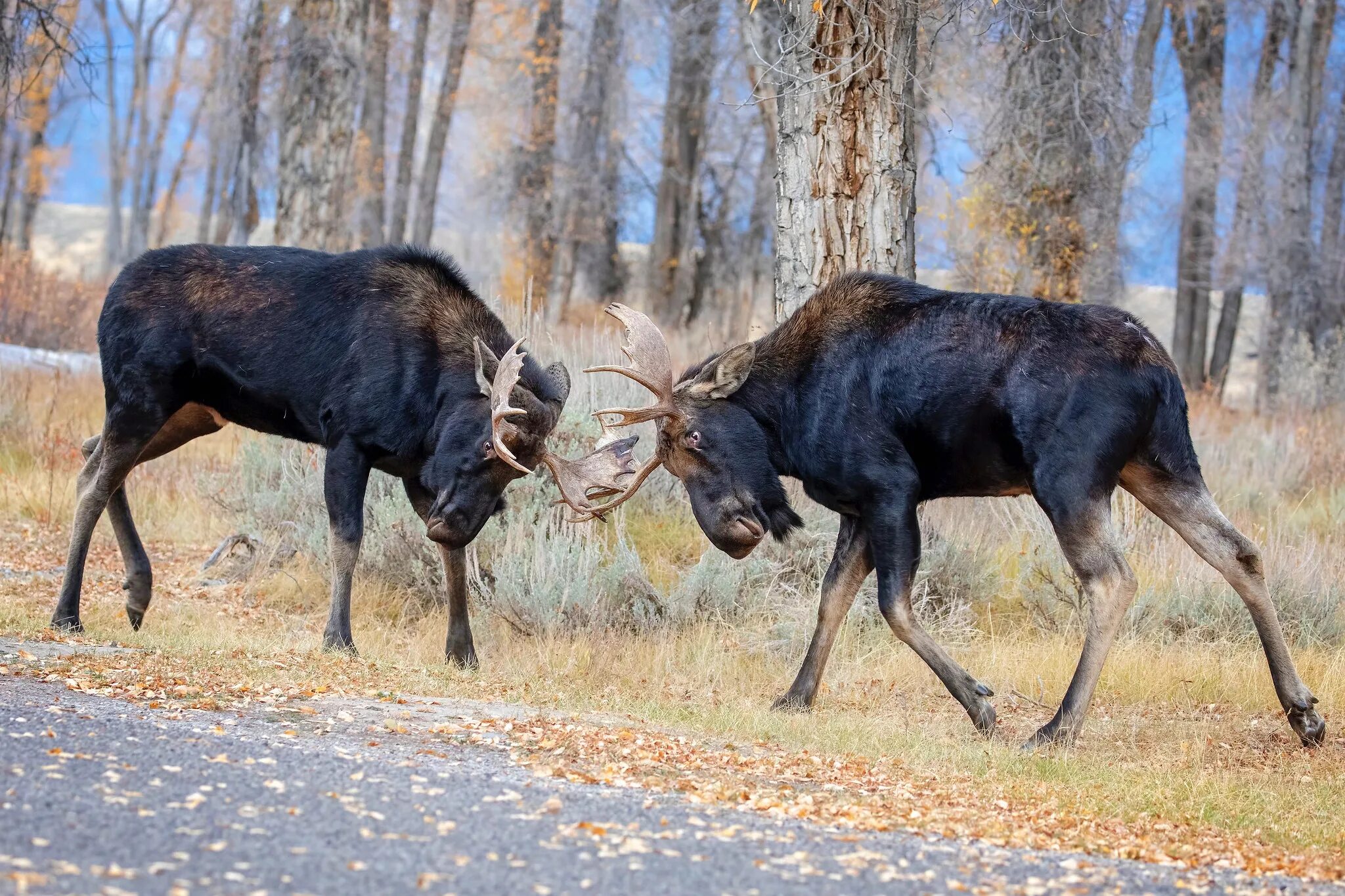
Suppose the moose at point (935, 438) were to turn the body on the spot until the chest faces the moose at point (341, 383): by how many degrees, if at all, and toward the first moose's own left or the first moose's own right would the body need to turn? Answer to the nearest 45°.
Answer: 0° — it already faces it

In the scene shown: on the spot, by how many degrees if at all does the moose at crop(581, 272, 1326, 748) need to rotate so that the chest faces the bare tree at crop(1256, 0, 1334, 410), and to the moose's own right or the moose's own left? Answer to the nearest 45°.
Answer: approximately 90° to the moose's own right

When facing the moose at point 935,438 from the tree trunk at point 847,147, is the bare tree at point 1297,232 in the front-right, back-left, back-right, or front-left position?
back-left

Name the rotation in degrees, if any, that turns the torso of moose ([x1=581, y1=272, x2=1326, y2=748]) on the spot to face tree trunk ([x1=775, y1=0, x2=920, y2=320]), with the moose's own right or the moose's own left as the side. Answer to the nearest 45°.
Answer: approximately 90° to the moose's own right

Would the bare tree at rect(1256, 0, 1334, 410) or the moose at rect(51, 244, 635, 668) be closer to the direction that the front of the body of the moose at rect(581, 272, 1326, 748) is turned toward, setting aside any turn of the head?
the moose

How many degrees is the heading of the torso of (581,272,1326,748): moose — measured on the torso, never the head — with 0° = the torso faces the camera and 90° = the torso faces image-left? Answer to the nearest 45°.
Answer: approximately 90°
